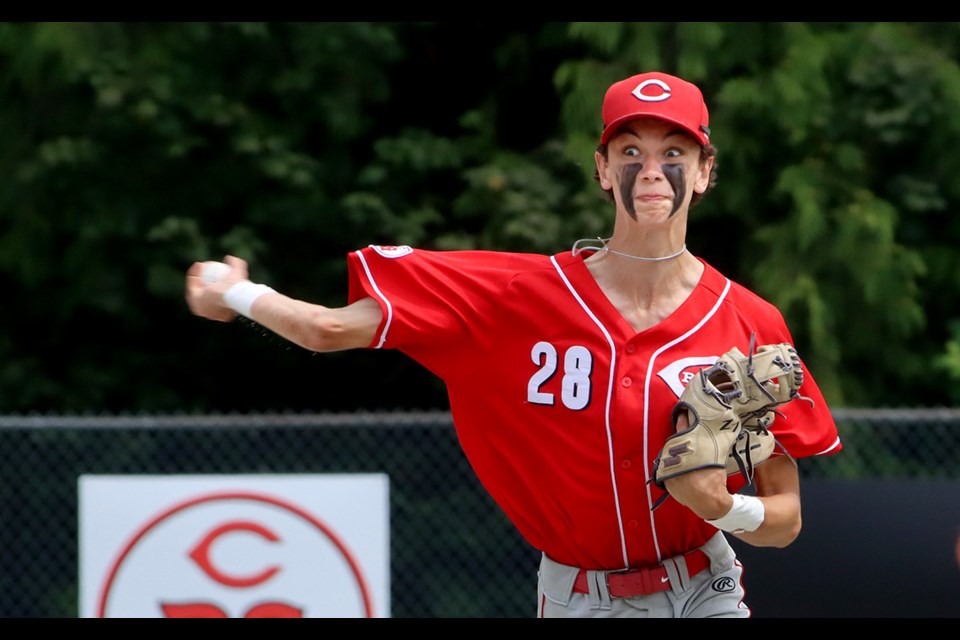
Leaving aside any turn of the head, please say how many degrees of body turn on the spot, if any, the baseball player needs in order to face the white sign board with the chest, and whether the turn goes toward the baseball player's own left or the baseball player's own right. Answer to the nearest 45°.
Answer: approximately 135° to the baseball player's own right

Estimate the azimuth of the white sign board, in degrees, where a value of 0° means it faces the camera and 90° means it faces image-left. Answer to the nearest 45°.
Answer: approximately 0°

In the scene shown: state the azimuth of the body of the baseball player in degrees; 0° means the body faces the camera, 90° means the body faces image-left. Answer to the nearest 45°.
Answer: approximately 0°

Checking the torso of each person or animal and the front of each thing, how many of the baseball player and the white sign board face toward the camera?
2

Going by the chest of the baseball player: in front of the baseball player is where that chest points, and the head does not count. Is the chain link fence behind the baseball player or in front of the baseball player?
behind

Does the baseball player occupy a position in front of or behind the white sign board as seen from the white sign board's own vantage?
in front
